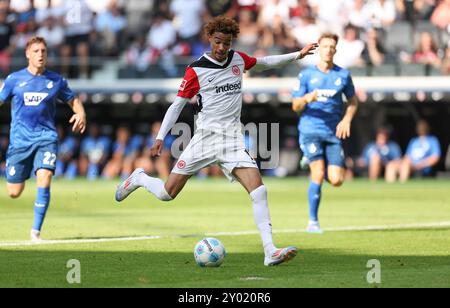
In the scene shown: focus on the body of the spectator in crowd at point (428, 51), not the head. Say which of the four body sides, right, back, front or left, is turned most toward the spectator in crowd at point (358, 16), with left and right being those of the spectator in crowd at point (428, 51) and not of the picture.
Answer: right

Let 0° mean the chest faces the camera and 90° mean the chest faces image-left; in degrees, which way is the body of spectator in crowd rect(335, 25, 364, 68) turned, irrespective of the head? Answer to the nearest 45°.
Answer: approximately 0°

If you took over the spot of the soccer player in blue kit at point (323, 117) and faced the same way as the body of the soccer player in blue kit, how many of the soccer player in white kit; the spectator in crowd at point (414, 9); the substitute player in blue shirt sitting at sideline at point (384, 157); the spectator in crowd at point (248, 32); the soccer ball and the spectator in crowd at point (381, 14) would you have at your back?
4
